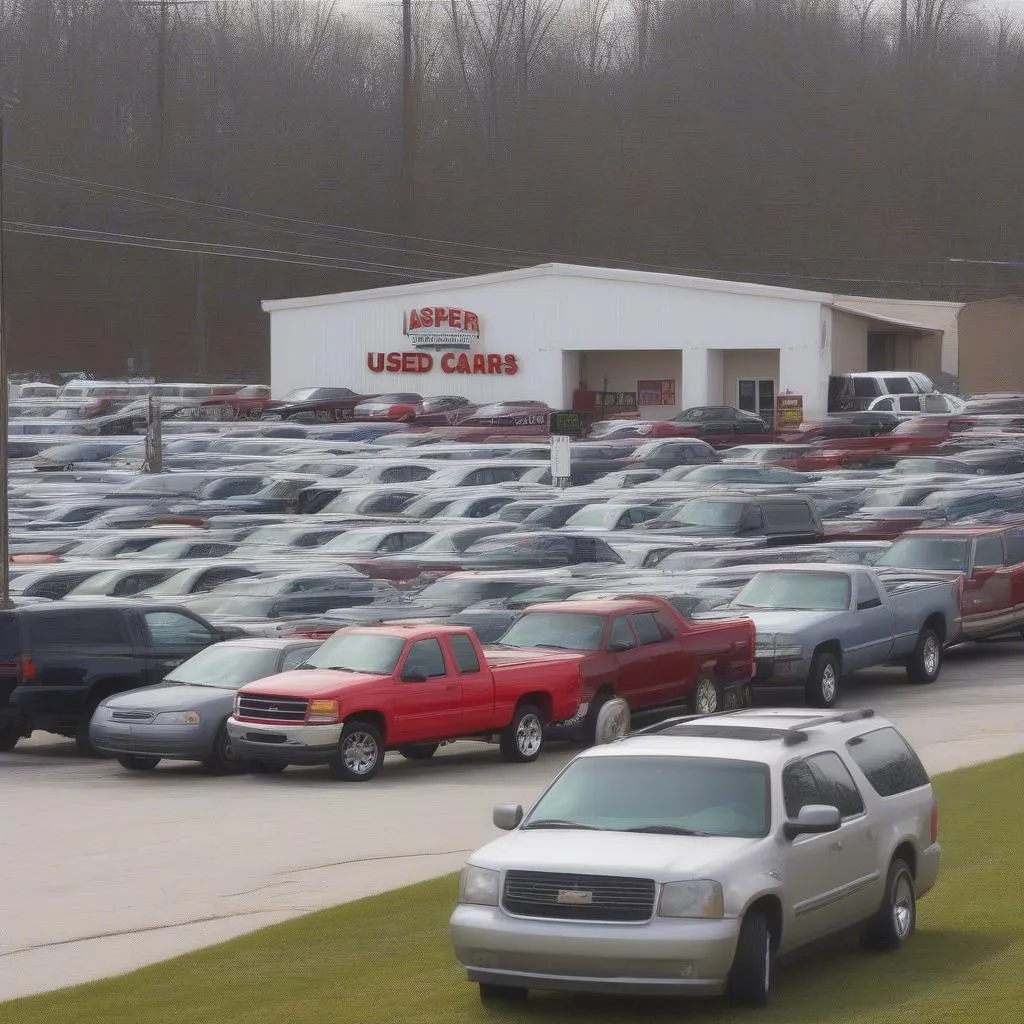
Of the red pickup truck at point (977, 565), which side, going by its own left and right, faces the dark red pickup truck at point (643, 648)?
front

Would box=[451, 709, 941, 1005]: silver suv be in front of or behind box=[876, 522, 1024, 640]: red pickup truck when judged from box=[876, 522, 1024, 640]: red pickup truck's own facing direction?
in front

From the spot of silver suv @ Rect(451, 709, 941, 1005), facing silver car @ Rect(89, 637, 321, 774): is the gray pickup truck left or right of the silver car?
right

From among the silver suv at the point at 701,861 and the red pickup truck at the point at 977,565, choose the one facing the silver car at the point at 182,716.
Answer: the red pickup truck

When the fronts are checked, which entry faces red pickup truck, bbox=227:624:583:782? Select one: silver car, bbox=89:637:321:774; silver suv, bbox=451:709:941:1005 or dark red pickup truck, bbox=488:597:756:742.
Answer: the dark red pickup truck

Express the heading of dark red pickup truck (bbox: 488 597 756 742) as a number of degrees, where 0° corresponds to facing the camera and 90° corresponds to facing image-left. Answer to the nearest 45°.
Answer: approximately 45°

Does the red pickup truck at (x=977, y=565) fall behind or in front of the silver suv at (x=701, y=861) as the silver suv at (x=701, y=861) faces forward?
behind

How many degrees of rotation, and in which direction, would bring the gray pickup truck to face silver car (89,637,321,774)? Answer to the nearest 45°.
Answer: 0° — it already faces it

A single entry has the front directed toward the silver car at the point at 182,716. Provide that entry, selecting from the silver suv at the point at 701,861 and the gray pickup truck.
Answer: the gray pickup truck

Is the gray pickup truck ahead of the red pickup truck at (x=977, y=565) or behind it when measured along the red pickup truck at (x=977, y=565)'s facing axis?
ahead

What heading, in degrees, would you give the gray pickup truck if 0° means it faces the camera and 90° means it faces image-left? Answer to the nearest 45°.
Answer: approximately 45°
